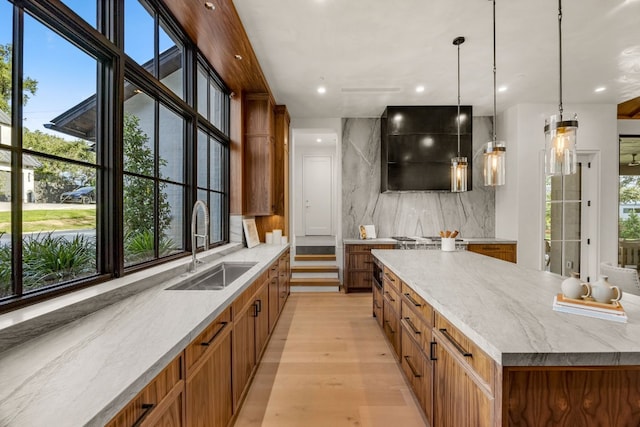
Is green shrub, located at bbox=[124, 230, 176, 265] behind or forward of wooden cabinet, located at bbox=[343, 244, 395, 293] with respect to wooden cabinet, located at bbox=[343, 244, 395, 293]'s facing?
forward

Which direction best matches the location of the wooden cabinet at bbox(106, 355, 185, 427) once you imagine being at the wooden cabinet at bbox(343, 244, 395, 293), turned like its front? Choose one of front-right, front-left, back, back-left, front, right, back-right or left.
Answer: front

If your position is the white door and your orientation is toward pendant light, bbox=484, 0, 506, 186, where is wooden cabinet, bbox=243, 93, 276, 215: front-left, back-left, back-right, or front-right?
front-right

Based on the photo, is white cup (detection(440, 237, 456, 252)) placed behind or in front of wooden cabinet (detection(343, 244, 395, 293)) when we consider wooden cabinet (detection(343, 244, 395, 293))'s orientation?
in front

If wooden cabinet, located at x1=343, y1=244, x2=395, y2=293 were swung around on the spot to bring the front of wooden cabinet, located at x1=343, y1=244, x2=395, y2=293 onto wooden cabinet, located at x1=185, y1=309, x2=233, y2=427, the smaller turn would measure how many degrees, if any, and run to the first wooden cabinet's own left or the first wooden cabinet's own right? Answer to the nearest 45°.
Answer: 0° — it already faces it

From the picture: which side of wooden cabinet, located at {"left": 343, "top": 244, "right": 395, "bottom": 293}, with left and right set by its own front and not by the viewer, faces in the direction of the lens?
front

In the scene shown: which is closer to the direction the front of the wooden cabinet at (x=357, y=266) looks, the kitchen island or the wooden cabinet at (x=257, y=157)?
the kitchen island

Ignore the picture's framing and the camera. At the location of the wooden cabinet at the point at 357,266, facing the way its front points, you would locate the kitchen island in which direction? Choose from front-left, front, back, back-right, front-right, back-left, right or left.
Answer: front

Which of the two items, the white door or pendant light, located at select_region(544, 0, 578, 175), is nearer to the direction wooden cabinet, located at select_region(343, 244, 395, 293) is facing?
the pendant light

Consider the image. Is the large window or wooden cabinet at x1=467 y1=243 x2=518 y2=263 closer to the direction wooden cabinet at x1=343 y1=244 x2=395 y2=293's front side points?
the large window
